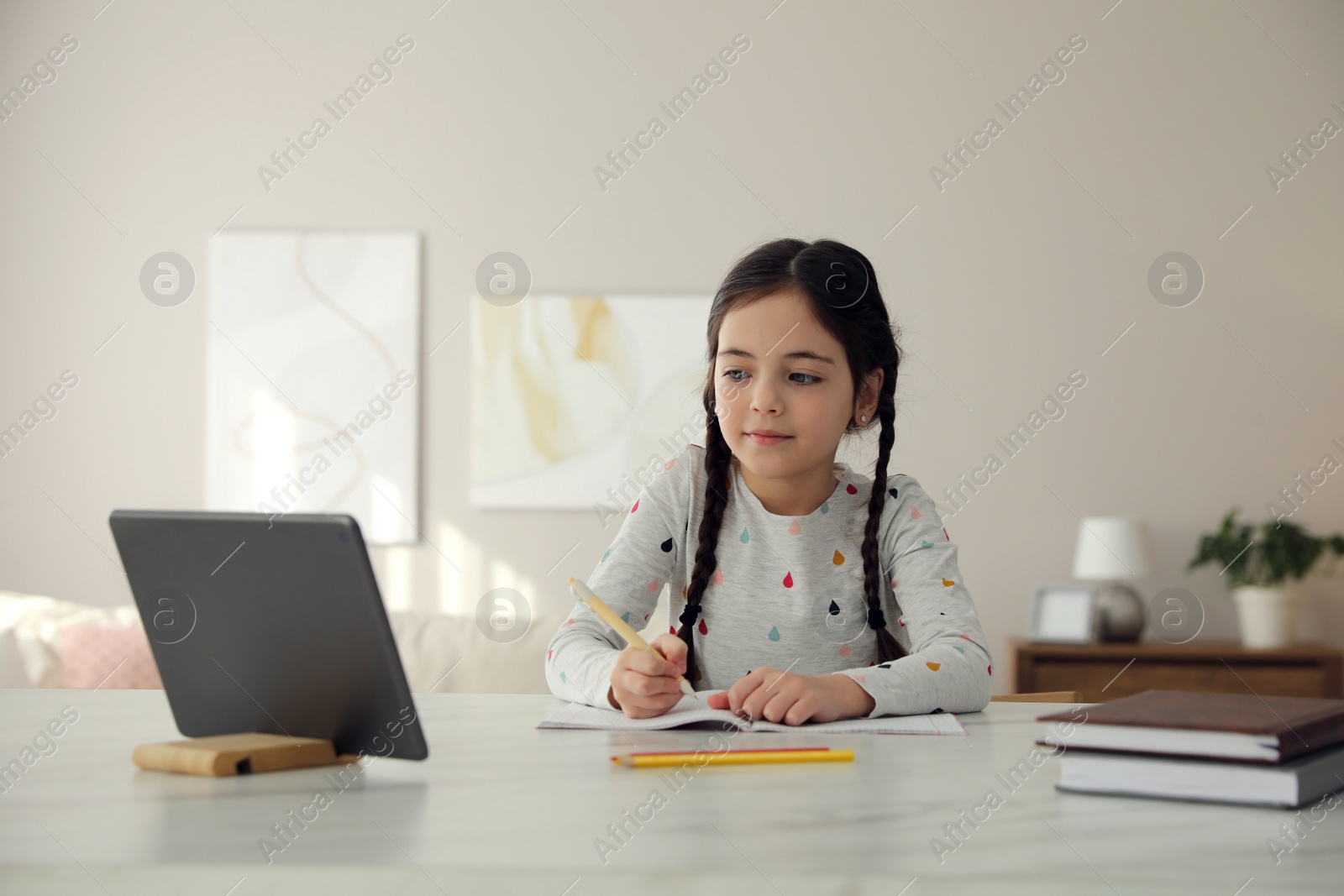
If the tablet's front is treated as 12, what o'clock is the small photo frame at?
The small photo frame is roughly at 12 o'clock from the tablet.

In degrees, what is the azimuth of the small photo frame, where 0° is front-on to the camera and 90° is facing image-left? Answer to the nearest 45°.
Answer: approximately 0°

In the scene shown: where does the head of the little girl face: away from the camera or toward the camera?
toward the camera

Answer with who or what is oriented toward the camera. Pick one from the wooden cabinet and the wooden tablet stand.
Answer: the wooden cabinet

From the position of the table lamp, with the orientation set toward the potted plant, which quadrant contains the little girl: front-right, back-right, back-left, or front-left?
back-right

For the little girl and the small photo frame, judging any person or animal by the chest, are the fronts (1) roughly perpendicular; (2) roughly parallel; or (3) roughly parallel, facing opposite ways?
roughly parallel

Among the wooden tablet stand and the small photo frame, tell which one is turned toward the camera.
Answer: the small photo frame

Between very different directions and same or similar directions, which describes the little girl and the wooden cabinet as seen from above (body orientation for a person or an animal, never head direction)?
same or similar directions

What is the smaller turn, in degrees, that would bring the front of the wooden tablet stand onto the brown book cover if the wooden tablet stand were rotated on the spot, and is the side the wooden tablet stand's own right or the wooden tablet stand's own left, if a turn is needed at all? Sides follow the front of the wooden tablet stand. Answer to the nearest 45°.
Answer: approximately 90° to the wooden tablet stand's own right

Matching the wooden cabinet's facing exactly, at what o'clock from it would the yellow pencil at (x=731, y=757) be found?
The yellow pencil is roughly at 12 o'clock from the wooden cabinet.

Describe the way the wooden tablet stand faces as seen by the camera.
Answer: facing away from the viewer and to the right of the viewer

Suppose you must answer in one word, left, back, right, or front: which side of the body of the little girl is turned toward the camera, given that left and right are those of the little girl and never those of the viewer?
front

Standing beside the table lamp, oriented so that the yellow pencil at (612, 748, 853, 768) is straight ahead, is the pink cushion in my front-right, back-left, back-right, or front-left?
front-right

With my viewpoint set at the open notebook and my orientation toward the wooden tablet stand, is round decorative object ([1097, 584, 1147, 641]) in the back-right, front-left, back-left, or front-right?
back-right

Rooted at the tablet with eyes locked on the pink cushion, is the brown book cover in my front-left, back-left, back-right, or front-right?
back-right

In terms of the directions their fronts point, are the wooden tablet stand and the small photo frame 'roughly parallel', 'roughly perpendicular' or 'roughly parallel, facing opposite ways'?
roughly parallel, facing opposite ways

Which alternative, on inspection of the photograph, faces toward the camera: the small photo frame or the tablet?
the small photo frame

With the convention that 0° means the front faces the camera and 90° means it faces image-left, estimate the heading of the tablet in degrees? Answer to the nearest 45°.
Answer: approximately 225°

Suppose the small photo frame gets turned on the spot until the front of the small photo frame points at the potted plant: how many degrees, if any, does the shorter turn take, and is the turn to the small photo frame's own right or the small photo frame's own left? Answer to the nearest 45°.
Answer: approximately 90° to the small photo frame's own left

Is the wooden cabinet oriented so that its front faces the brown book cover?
yes

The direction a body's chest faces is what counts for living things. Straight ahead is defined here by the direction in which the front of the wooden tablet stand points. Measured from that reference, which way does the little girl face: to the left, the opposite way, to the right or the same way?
the opposite way
